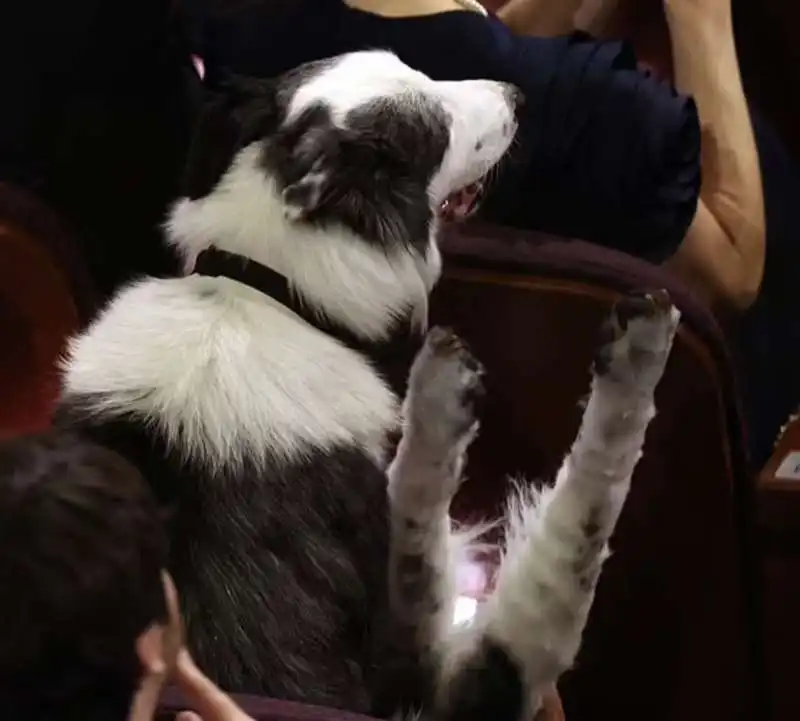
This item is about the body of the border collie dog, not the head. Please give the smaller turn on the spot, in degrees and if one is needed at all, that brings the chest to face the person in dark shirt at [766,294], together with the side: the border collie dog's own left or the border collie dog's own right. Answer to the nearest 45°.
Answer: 0° — it already faces them

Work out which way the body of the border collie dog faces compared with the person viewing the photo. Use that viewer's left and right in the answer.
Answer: facing away from the viewer and to the right of the viewer
